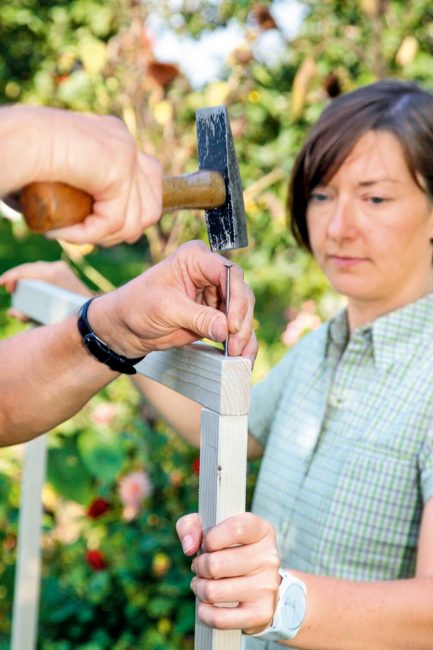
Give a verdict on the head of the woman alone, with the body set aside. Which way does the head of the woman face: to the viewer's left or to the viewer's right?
to the viewer's left

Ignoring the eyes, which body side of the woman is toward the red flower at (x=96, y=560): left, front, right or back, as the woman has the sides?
right

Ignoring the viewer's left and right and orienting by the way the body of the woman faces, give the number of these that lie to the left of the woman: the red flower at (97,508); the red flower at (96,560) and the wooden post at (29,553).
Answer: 0

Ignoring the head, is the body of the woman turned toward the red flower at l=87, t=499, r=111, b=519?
no

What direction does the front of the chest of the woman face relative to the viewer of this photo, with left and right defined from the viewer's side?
facing the viewer and to the left of the viewer
